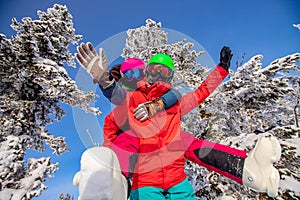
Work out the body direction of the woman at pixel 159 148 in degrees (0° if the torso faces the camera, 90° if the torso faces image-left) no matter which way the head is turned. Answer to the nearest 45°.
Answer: approximately 0°

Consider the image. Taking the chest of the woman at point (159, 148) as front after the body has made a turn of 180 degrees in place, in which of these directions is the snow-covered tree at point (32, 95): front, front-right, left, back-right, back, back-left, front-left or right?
front-left

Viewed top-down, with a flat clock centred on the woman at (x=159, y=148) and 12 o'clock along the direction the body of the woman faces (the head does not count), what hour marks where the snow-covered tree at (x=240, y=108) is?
The snow-covered tree is roughly at 7 o'clock from the woman.
